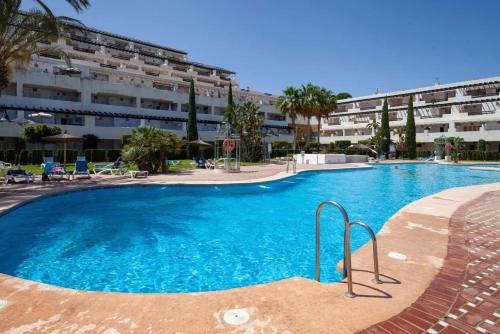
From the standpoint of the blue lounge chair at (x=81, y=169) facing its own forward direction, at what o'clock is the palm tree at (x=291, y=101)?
The palm tree is roughly at 8 o'clock from the blue lounge chair.

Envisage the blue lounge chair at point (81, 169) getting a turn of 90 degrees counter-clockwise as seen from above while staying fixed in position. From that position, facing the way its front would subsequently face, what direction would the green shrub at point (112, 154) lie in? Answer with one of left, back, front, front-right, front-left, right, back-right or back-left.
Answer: left

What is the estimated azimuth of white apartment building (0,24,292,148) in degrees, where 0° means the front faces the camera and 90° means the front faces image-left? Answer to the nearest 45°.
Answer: approximately 315°

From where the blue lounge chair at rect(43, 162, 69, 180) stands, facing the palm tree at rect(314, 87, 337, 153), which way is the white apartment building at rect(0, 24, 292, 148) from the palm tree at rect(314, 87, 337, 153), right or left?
left

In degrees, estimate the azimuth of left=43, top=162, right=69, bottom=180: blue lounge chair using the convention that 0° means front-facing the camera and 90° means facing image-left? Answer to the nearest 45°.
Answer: approximately 315°

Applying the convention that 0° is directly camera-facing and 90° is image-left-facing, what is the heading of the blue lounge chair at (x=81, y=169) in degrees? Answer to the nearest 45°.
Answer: approximately 0°

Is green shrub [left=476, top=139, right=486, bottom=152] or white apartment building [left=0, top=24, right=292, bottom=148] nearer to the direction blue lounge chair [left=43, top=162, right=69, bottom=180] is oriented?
the green shrub
